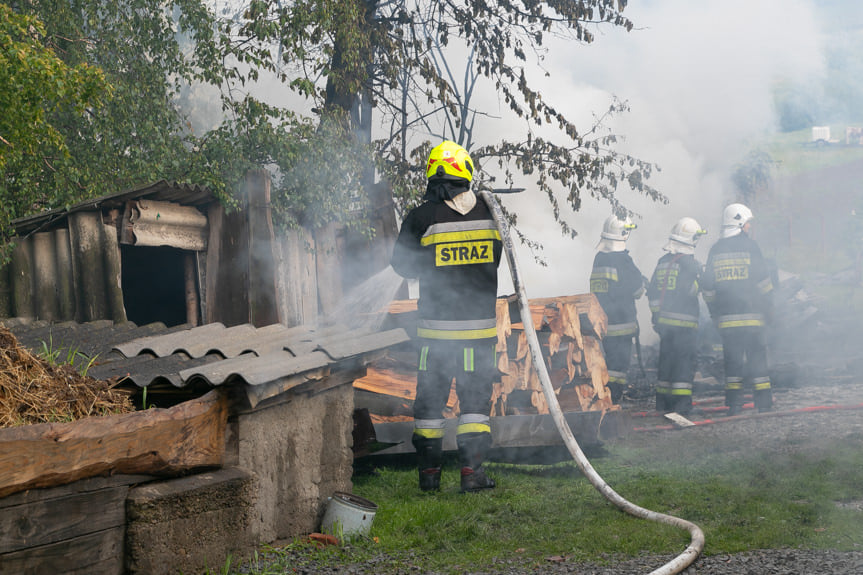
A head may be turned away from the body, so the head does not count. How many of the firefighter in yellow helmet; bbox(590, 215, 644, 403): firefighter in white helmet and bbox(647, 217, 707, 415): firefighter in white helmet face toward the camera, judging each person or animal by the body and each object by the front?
0

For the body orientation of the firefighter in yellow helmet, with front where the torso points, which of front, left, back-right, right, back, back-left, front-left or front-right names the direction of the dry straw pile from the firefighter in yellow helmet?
back-left

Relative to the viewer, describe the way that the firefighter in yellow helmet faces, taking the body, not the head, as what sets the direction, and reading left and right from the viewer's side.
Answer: facing away from the viewer

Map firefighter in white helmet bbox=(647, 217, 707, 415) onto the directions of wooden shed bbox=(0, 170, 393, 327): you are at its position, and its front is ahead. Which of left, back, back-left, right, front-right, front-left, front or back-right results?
left

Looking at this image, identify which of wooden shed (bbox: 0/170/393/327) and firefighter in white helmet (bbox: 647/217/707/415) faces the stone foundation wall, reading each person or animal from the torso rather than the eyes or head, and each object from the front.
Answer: the wooden shed

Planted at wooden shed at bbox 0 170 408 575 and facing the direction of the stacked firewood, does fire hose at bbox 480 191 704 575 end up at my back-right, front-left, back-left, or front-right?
front-right

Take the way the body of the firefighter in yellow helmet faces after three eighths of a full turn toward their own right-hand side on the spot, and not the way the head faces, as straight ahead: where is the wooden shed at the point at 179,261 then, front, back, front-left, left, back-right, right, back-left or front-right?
back

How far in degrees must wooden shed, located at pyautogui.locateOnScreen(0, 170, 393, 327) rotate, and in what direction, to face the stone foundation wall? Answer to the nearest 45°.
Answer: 0° — it already faces it

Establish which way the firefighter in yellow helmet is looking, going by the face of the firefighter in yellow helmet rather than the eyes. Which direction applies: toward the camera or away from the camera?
away from the camera

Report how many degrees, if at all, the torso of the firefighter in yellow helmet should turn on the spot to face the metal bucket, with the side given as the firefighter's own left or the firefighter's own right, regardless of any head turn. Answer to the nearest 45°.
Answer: approximately 135° to the firefighter's own left

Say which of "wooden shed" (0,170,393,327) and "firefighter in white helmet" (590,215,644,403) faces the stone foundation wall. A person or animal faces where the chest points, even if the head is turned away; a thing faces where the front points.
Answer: the wooden shed

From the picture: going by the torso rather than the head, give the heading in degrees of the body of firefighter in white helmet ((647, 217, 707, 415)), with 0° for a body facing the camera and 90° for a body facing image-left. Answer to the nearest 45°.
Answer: approximately 225°

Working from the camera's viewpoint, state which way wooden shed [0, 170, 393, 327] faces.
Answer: facing the viewer

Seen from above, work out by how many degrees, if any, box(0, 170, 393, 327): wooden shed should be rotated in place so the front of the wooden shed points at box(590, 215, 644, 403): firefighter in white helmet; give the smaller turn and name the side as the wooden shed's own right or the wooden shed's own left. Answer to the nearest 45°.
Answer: approximately 90° to the wooden shed's own left

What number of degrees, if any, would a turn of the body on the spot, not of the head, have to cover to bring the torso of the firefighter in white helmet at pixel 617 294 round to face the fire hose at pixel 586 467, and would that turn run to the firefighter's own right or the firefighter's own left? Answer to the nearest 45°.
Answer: approximately 135° to the firefighter's own right

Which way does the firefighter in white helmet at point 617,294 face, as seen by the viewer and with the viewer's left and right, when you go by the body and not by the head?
facing away from the viewer and to the right of the viewer
